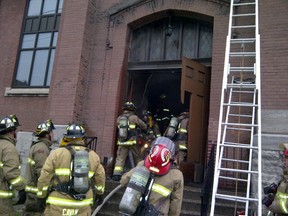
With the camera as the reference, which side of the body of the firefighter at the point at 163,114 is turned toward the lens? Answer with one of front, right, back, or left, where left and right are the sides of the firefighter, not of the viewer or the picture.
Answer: back

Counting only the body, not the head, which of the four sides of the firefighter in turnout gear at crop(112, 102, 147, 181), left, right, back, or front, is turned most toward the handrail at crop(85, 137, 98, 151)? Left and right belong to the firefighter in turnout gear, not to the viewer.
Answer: left

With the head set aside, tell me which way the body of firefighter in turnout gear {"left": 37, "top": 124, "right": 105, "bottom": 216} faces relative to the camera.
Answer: away from the camera

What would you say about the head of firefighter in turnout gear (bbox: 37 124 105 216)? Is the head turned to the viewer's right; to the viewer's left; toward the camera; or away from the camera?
away from the camera

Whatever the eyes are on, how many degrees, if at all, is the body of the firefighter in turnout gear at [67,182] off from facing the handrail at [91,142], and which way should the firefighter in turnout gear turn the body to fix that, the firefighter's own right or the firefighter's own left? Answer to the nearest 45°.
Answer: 0° — they already face it

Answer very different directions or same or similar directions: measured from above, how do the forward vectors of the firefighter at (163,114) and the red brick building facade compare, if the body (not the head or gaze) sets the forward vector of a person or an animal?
very different directions
